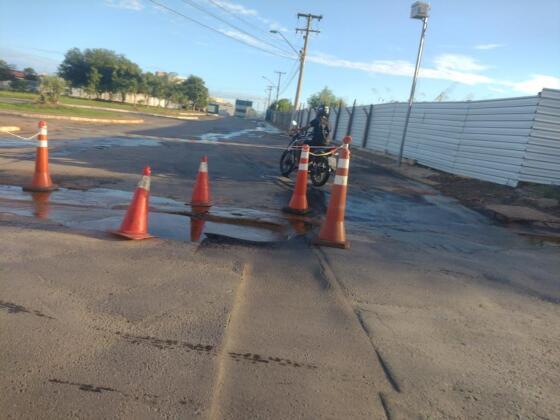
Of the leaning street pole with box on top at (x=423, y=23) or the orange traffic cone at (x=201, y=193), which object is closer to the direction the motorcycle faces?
the leaning street pole with box on top
